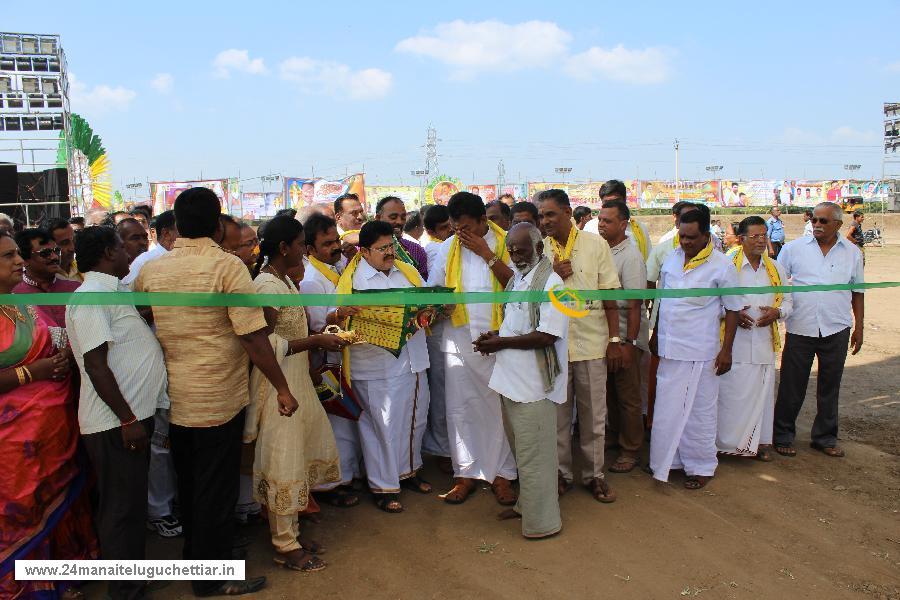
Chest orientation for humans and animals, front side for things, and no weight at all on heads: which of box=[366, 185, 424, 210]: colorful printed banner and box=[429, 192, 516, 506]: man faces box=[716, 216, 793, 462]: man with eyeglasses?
the colorful printed banner

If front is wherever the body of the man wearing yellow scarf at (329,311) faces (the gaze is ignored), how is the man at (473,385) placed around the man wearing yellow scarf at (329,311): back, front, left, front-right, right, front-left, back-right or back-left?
front-left

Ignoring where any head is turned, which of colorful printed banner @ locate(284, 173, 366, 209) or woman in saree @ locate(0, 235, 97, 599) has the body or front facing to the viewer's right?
the woman in saree

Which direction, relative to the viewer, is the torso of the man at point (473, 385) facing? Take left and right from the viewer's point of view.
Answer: facing the viewer

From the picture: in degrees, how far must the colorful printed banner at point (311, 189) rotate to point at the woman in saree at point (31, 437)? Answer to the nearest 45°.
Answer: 0° — it already faces them

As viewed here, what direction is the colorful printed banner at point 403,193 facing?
toward the camera

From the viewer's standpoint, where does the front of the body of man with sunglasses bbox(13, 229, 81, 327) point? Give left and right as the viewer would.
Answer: facing the viewer and to the right of the viewer

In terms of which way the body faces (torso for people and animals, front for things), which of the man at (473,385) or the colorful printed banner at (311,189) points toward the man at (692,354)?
the colorful printed banner

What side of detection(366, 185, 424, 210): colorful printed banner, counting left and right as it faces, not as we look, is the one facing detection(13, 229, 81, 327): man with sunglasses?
front

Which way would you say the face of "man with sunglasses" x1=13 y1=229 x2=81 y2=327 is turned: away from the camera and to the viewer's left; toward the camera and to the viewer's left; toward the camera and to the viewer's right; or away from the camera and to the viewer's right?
toward the camera and to the viewer's right

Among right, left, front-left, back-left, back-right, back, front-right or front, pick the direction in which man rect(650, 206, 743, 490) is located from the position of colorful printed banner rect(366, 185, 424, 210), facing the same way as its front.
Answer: front

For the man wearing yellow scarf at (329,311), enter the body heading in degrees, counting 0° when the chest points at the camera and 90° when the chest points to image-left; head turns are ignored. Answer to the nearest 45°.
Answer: approximately 315°

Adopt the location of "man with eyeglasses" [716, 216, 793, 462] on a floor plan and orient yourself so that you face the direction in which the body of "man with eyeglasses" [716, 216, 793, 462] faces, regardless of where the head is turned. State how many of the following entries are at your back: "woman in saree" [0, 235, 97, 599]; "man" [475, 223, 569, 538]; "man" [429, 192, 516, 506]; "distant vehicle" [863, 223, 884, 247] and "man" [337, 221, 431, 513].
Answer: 1

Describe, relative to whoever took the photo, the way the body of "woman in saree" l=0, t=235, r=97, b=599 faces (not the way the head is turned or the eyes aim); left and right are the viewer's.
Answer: facing to the right of the viewer
